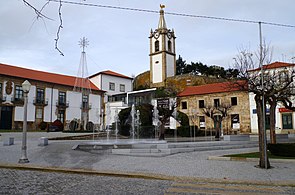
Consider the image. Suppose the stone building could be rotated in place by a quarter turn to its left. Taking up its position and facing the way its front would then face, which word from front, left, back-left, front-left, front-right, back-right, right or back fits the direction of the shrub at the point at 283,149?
right

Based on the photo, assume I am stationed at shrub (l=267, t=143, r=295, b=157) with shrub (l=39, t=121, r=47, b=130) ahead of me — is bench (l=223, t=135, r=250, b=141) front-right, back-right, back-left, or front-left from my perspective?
front-right

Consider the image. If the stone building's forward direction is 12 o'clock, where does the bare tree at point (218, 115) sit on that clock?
The bare tree is roughly at 12 o'clock from the stone building.

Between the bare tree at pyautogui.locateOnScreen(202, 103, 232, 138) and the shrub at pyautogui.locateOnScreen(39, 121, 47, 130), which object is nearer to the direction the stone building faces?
the bare tree

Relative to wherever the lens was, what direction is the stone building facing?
facing the viewer

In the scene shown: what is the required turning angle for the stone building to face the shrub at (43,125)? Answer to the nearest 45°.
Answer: approximately 90° to its right
